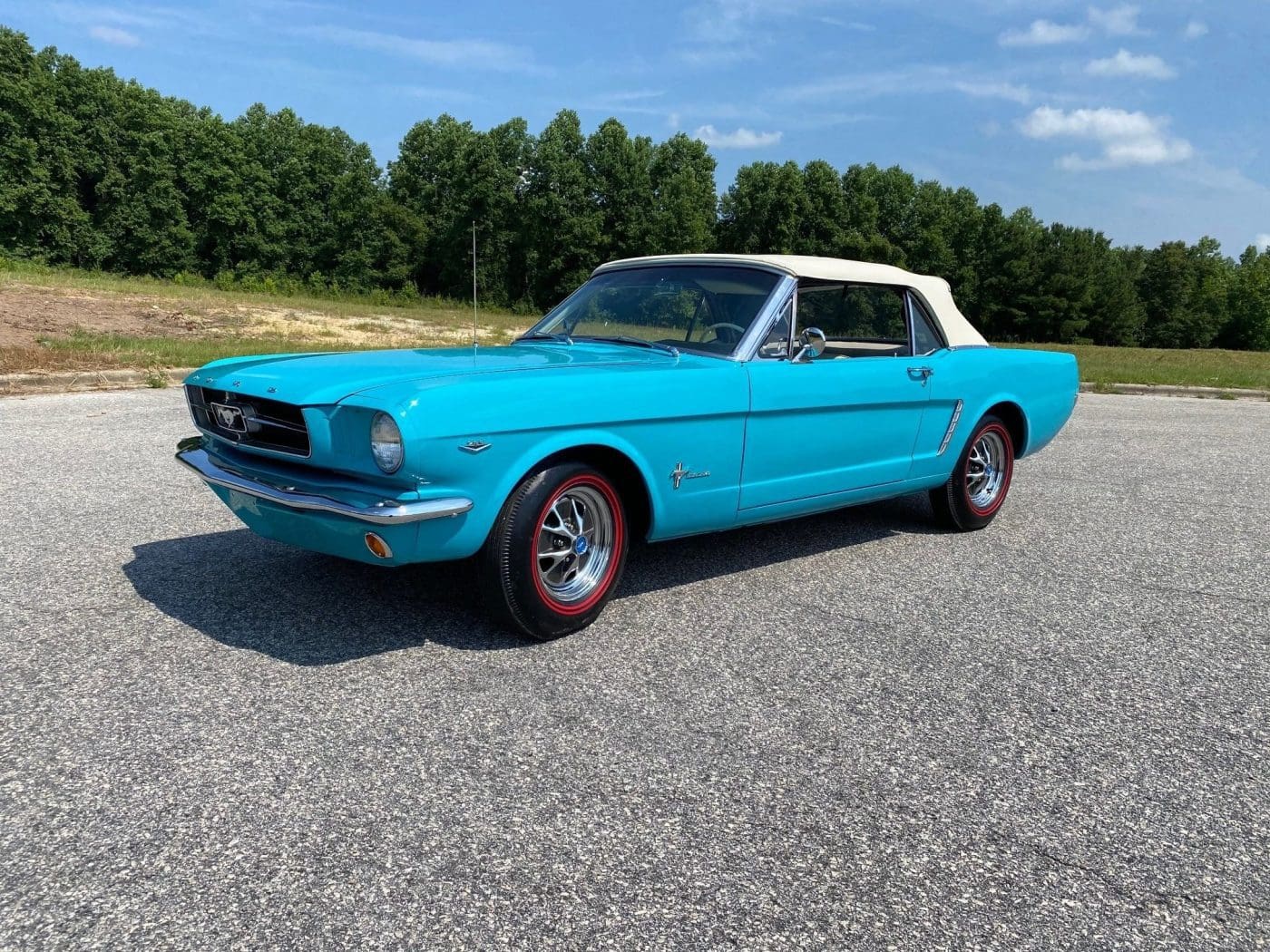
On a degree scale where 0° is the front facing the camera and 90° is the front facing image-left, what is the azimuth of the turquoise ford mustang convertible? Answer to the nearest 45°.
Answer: approximately 45°
